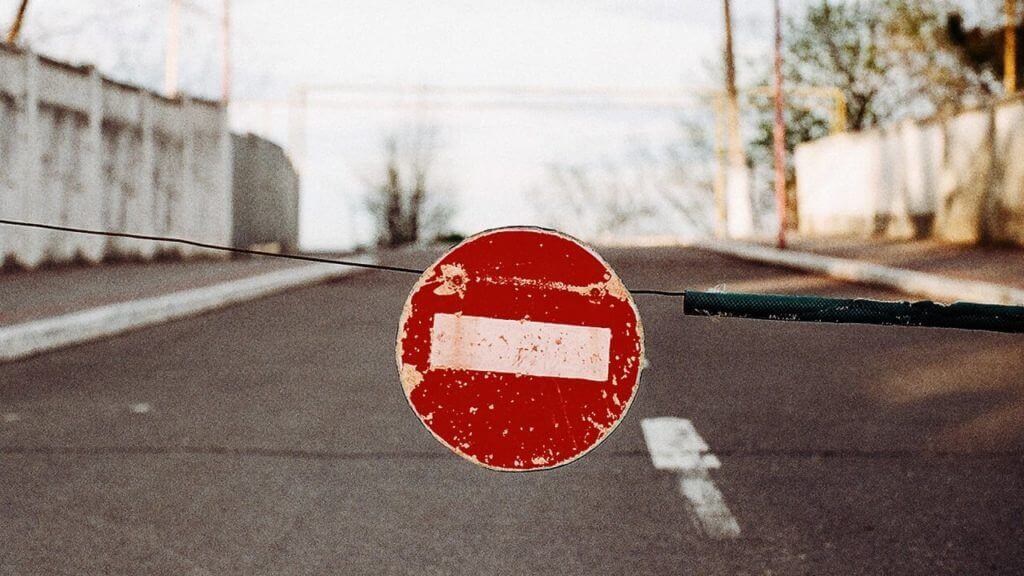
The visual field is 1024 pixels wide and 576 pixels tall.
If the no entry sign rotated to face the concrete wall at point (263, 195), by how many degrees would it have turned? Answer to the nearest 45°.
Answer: approximately 180°

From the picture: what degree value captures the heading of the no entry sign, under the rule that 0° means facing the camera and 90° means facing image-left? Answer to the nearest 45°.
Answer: approximately 0°

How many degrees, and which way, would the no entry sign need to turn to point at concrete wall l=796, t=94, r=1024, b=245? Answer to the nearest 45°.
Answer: approximately 180°

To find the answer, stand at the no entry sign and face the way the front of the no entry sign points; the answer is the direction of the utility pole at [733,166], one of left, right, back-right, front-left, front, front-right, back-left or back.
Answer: back

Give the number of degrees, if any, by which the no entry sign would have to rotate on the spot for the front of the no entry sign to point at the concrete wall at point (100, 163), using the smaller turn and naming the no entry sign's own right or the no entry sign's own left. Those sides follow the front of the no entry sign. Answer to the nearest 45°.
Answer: approximately 180°
